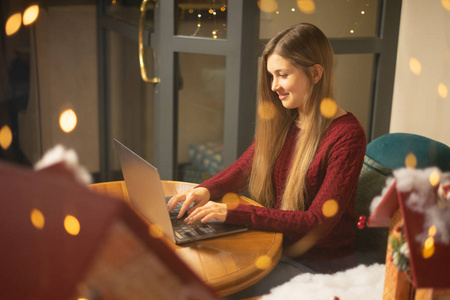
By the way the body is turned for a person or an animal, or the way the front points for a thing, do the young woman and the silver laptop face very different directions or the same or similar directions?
very different directions

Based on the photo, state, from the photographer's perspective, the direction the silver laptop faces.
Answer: facing away from the viewer and to the right of the viewer
